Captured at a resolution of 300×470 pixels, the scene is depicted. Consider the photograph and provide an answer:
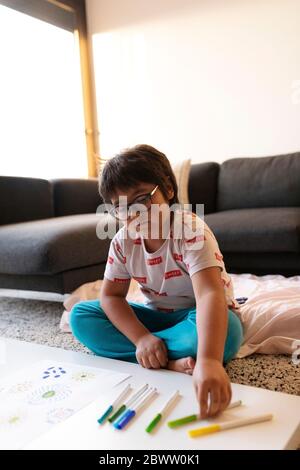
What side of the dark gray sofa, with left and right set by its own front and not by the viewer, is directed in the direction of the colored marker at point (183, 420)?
front

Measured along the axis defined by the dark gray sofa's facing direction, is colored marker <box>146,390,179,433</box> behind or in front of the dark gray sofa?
in front

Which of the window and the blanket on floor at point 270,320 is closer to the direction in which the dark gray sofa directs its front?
the blanket on floor

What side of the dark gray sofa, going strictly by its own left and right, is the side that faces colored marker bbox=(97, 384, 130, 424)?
front

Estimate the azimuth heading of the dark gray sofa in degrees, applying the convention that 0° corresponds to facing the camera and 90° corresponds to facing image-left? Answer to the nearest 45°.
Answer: approximately 0°

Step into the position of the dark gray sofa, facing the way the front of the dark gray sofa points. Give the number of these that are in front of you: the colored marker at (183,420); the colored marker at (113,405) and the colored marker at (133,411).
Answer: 3

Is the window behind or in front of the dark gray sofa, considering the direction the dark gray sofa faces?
behind
